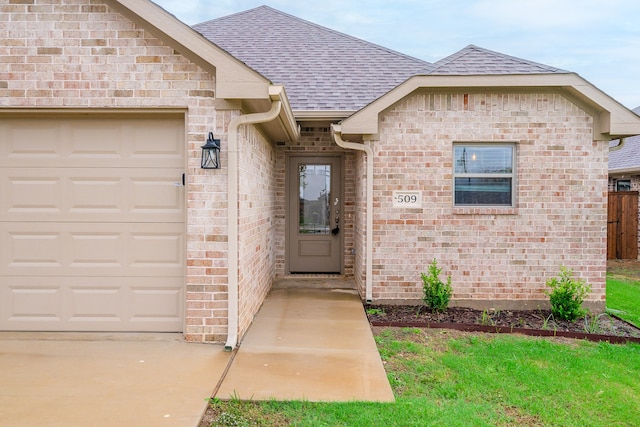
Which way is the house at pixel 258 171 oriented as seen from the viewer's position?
toward the camera

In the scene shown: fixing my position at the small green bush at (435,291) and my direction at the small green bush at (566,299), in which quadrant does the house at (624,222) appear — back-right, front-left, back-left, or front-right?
front-left

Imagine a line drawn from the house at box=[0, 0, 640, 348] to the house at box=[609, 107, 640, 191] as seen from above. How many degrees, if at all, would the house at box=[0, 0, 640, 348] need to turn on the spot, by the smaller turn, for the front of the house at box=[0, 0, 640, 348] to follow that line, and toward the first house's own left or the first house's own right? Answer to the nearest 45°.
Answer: approximately 135° to the first house's own left
